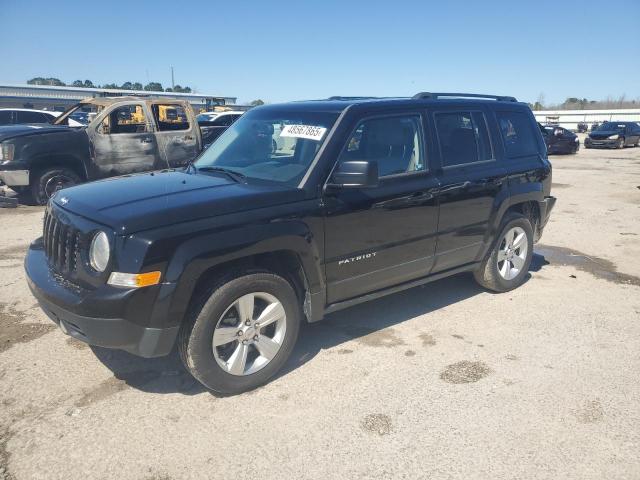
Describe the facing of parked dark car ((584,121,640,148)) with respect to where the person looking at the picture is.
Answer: facing the viewer and to the left of the viewer

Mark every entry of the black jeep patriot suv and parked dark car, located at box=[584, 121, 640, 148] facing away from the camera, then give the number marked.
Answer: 0

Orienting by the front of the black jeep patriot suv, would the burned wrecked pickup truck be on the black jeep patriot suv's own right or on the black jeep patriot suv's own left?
on the black jeep patriot suv's own right

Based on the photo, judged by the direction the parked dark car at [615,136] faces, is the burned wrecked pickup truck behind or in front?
in front

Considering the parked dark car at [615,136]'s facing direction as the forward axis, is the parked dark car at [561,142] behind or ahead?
ahead

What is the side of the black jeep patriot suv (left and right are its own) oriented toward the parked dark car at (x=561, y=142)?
back
